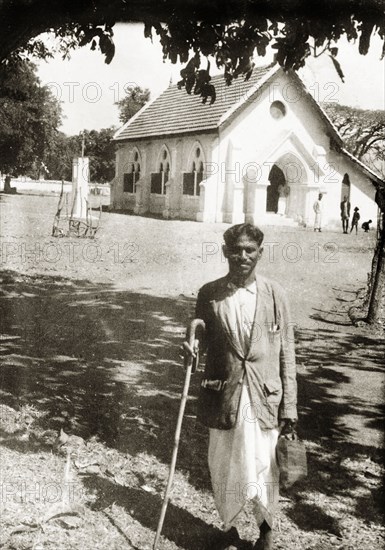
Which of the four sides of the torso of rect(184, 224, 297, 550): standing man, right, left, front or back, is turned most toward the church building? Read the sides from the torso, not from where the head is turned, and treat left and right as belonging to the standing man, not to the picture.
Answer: back

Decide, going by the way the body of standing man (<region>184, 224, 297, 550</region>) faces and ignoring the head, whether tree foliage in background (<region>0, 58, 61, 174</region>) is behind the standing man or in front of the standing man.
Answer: behind

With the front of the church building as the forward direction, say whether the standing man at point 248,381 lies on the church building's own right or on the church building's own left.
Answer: on the church building's own right

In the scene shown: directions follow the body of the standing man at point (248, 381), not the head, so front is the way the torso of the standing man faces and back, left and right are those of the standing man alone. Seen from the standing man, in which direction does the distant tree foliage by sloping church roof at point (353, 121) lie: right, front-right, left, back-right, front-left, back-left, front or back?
back

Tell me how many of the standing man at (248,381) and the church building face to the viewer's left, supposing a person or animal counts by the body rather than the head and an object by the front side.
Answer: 0

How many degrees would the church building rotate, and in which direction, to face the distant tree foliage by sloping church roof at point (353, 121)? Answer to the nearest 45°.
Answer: approximately 90° to its left

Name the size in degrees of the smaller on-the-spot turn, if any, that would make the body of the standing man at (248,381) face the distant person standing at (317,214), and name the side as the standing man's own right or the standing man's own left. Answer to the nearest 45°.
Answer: approximately 180°

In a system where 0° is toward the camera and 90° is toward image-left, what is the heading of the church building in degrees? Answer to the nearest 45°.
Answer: approximately 315°

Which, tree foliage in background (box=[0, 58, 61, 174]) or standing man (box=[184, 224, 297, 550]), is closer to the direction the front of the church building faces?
the standing man
